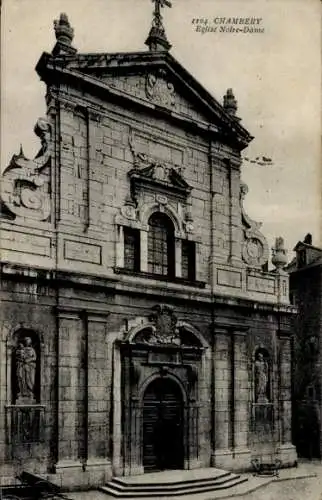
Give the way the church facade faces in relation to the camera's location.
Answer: facing the viewer and to the right of the viewer

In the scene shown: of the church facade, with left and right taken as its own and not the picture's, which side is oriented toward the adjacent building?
left
